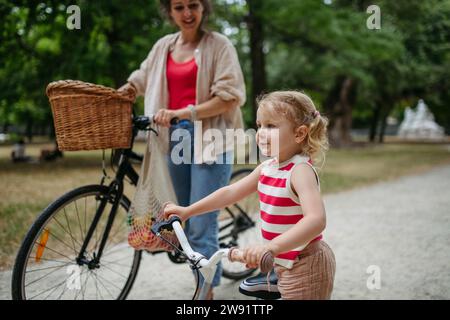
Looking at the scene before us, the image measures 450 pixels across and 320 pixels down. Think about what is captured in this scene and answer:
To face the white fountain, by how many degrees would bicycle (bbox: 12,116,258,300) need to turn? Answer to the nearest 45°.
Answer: approximately 180°

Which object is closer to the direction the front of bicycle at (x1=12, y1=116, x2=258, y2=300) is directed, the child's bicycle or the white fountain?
the child's bicycle

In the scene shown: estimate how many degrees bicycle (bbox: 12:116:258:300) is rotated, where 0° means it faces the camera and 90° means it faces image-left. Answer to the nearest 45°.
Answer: approximately 45°
